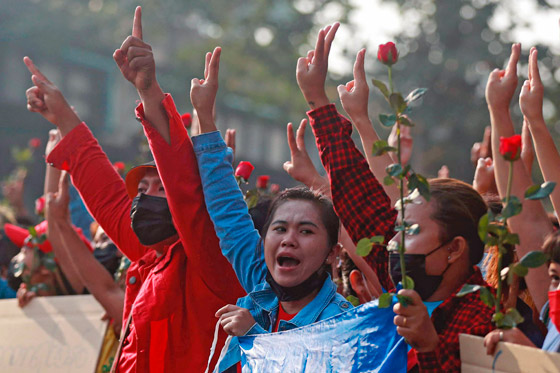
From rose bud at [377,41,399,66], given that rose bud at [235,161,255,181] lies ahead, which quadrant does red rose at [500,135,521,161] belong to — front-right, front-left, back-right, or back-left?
back-right

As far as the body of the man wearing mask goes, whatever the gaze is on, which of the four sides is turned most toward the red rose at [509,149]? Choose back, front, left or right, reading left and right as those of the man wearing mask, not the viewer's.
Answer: left
